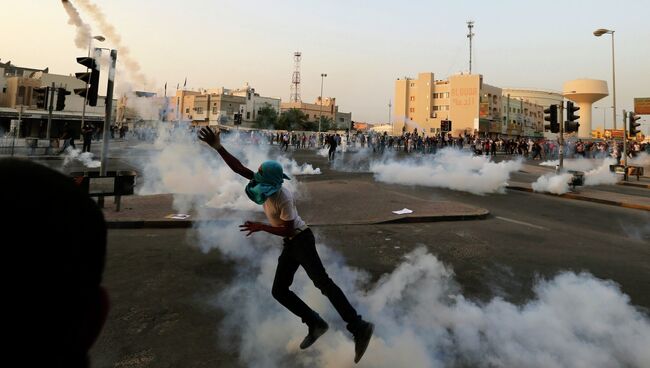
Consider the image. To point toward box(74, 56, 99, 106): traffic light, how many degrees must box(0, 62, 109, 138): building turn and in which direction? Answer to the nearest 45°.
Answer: approximately 45° to its right

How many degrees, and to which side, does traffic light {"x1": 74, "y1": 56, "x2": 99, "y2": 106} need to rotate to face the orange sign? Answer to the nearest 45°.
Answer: approximately 180°

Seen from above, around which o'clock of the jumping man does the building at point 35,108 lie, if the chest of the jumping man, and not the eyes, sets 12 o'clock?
The building is roughly at 2 o'clock from the jumping man.

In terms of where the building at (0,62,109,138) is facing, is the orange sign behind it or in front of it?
in front

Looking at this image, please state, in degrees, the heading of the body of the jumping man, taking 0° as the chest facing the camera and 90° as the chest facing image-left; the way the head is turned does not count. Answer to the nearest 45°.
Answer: approximately 90°

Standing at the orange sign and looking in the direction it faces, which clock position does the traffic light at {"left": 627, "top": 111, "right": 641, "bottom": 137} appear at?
The traffic light is roughly at 12 o'clock from the orange sign.
